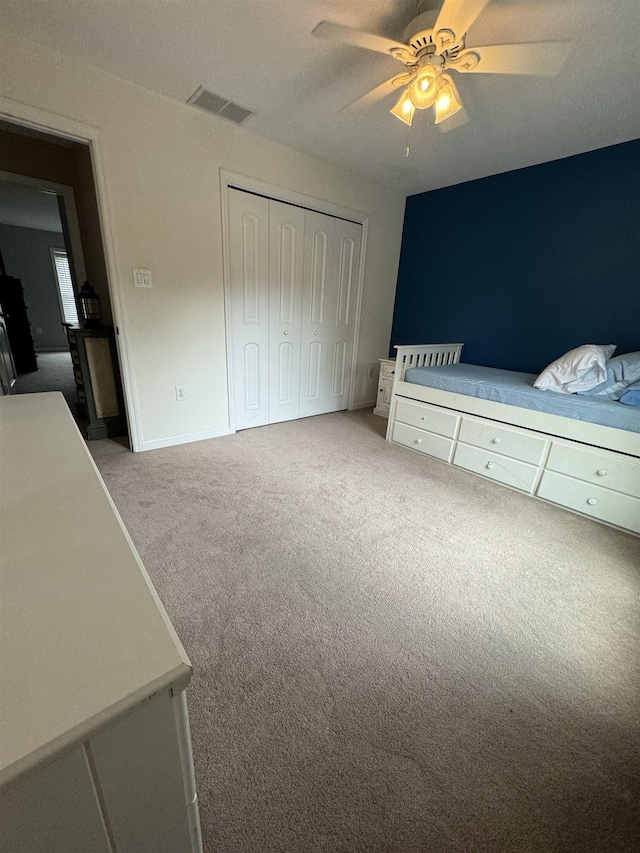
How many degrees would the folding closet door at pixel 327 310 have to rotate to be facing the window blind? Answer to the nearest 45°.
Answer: approximately 180°

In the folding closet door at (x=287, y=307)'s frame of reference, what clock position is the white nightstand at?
The white nightstand is roughly at 10 o'clock from the folding closet door.

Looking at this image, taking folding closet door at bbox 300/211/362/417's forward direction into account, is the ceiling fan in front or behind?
in front

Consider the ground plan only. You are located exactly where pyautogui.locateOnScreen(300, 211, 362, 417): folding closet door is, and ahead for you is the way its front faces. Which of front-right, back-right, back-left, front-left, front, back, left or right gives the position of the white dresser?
front-right

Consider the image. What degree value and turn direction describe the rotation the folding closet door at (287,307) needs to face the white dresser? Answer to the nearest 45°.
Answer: approximately 45° to its right

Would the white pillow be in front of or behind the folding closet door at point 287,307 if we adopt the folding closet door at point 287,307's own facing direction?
in front

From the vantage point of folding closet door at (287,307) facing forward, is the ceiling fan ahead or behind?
ahead

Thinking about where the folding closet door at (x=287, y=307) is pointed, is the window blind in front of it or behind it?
behind

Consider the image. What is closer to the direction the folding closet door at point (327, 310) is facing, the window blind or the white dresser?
the white dresser

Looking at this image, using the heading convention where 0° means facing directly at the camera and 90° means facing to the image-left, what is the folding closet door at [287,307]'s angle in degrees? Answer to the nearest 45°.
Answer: approximately 315°

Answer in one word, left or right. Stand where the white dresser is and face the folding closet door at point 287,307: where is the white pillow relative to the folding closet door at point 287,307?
right

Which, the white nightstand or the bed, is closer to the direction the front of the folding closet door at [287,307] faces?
the bed

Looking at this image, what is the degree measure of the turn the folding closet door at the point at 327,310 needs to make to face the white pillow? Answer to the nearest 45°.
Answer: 0° — it already faces it

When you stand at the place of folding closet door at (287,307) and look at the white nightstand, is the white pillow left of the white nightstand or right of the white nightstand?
right

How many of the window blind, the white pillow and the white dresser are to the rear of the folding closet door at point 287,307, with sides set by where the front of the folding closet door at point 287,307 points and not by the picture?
1
